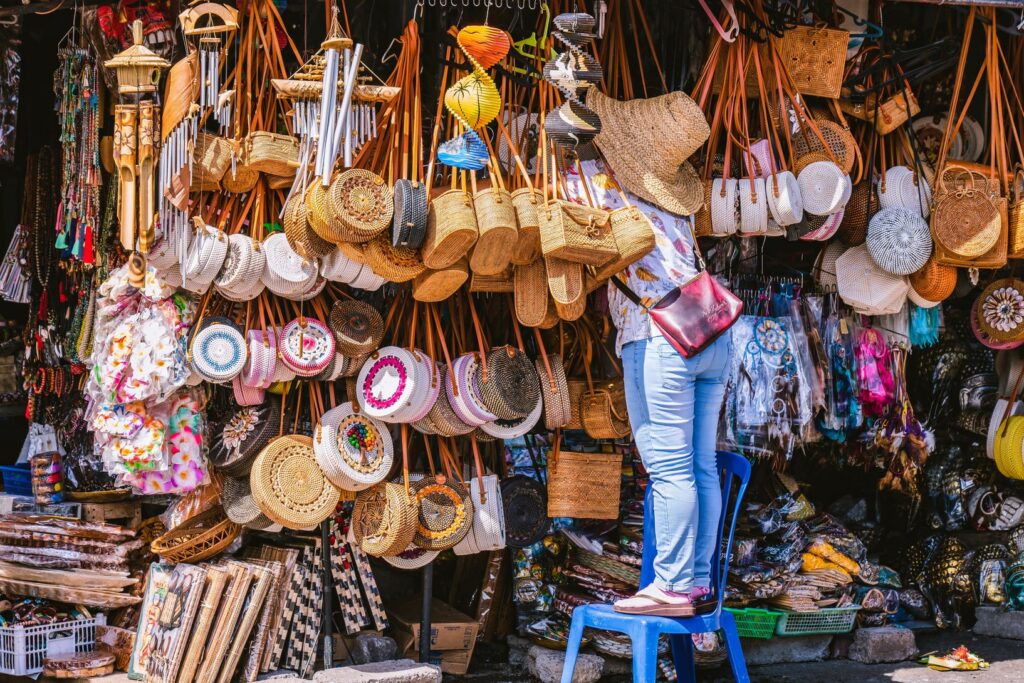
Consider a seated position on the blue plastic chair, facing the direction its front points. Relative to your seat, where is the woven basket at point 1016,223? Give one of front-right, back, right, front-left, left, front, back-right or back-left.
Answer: back

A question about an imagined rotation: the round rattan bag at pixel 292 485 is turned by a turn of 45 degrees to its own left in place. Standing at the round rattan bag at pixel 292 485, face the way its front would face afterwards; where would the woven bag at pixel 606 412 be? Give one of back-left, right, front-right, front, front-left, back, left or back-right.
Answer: front-left

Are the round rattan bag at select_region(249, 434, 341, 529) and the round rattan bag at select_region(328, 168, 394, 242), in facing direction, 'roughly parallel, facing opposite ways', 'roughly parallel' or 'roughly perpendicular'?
roughly parallel

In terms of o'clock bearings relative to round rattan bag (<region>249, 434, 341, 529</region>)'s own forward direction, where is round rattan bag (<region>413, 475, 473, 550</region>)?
round rattan bag (<region>413, 475, 473, 550</region>) is roughly at 9 o'clock from round rattan bag (<region>249, 434, 341, 529</region>).

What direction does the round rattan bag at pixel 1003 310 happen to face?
toward the camera

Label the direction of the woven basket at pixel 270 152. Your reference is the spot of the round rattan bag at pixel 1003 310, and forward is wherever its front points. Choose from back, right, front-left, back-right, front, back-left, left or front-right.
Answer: front-right

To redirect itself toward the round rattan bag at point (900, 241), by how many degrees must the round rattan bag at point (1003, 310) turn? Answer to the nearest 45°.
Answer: approximately 45° to its right

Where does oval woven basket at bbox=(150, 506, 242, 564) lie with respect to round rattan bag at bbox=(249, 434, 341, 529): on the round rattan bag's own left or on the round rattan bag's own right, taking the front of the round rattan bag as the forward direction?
on the round rattan bag's own right

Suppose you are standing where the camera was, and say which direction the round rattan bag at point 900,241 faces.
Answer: facing the viewer

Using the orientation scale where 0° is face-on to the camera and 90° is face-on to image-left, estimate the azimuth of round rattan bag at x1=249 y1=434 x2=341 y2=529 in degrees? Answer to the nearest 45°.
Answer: approximately 0°

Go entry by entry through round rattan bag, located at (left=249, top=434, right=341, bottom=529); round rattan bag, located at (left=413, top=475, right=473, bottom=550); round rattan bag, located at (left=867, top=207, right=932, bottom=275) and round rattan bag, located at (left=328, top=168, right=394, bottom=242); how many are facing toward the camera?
4

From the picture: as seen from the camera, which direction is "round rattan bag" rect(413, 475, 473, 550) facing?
toward the camera

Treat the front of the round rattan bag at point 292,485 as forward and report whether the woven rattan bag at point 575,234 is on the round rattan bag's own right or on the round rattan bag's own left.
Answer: on the round rattan bag's own left

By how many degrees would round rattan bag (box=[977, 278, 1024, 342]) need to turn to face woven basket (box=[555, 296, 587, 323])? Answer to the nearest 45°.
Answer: approximately 45° to its right

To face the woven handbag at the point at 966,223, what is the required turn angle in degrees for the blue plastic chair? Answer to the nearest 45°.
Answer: approximately 180°

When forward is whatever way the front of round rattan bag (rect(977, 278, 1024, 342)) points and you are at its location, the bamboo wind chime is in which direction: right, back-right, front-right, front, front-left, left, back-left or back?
front-right

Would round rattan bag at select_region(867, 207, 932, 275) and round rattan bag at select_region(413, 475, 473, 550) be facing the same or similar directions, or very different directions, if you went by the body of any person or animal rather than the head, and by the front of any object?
same or similar directions
